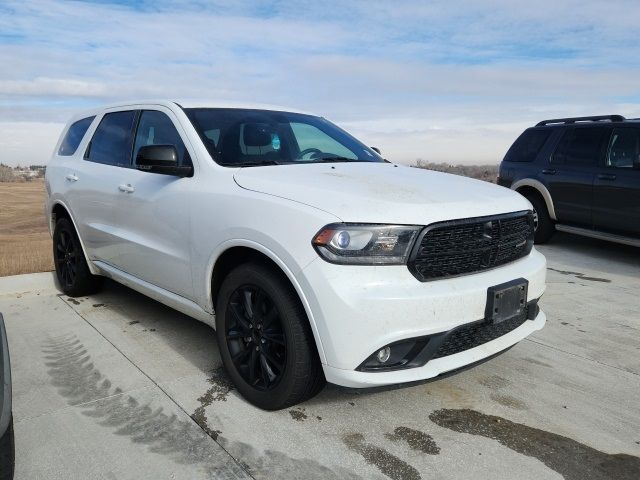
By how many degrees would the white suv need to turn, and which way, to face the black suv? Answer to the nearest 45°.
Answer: approximately 90° to its left

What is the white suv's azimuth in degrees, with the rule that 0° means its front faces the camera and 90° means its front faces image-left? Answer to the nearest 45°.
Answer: approximately 315°

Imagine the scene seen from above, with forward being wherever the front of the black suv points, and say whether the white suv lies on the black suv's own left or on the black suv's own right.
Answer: on the black suv's own right
